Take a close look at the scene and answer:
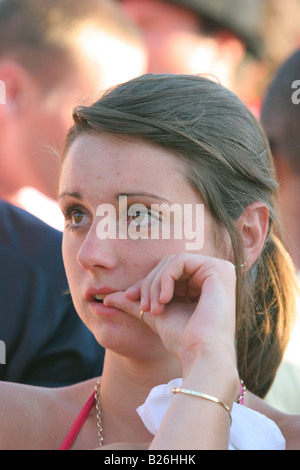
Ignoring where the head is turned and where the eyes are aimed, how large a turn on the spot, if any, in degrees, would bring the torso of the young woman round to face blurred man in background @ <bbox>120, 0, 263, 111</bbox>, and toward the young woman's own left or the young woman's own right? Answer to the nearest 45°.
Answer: approximately 135° to the young woman's own right

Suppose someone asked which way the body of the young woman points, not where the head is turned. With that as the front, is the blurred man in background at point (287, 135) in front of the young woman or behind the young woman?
behind

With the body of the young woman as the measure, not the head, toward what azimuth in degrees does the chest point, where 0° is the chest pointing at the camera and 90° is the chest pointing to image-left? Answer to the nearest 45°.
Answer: approximately 45°

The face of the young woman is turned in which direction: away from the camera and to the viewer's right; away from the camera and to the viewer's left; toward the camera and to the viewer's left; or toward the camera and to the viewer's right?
toward the camera and to the viewer's left

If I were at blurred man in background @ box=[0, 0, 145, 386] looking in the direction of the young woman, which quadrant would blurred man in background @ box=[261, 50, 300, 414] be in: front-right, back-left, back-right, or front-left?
front-left

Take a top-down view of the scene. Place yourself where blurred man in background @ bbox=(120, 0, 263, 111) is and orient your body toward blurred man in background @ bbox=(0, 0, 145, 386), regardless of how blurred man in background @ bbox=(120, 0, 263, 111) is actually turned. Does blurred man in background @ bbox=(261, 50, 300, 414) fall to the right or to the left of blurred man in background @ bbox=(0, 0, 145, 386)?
left
